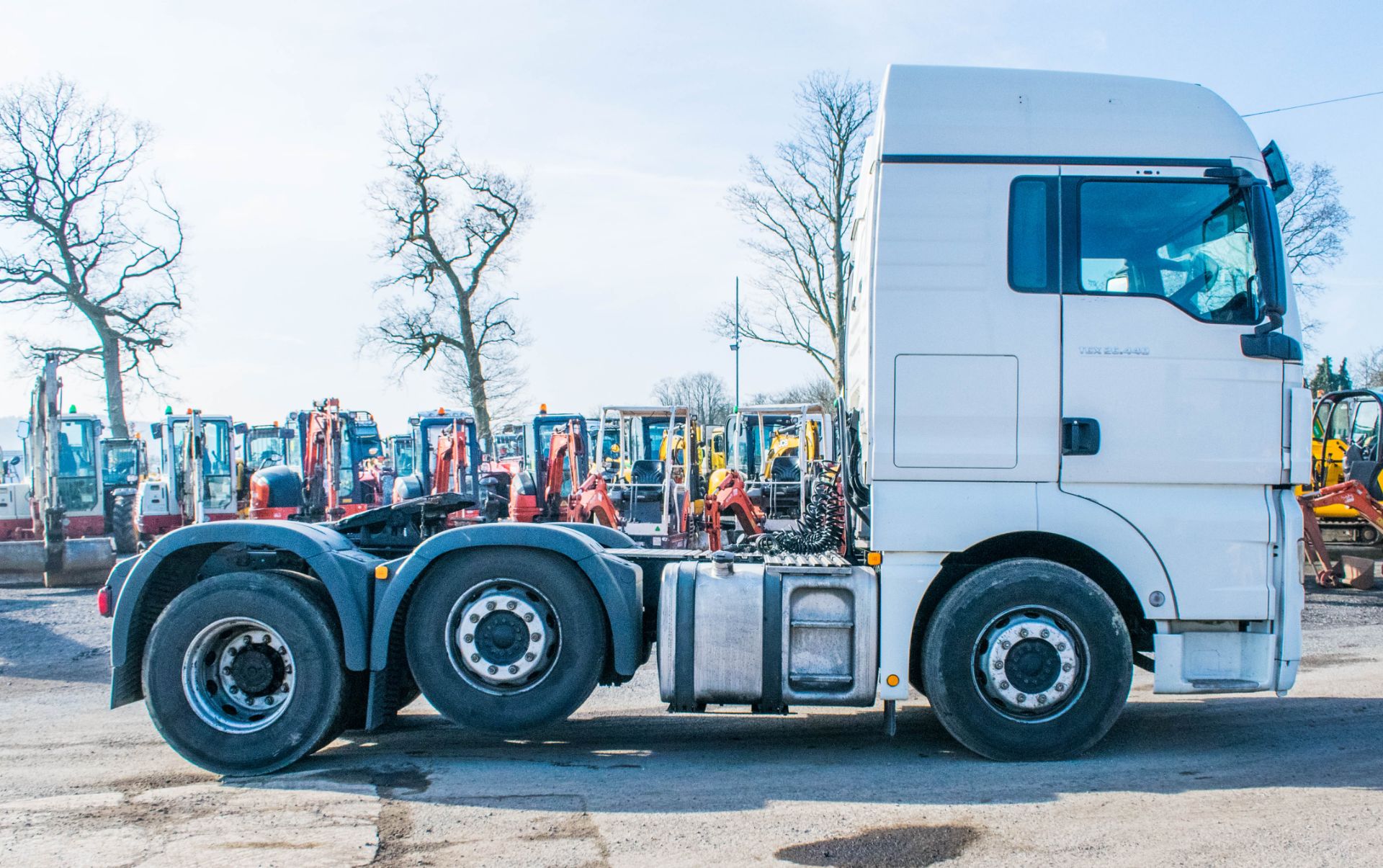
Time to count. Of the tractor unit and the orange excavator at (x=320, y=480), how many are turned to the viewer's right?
1

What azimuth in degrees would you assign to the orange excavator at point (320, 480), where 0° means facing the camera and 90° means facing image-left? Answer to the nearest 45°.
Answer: approximately 0°

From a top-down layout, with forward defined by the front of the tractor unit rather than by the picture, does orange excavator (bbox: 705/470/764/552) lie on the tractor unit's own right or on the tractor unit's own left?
on the tractor unit's own left

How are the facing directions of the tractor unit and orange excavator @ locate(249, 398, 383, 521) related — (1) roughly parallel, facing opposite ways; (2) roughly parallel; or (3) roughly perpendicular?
roughly perpendicular

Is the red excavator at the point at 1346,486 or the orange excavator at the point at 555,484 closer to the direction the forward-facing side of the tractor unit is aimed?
the red excavator

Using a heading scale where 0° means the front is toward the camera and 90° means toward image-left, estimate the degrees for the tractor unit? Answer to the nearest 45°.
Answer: approximately 270°

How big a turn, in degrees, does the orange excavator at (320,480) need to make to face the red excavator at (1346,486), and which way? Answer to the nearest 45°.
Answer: approximately 45° to its left

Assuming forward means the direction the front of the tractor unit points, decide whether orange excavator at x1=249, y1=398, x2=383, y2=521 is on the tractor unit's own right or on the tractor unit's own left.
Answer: on the tractor unit's own left

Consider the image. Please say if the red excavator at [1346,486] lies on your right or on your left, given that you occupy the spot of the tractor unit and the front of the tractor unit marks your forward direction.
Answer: on your left

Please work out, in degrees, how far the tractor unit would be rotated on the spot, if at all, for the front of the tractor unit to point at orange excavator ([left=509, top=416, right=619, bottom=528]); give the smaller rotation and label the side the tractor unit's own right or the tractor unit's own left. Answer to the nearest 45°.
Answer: approximately 90° to the tractor unit's own left
